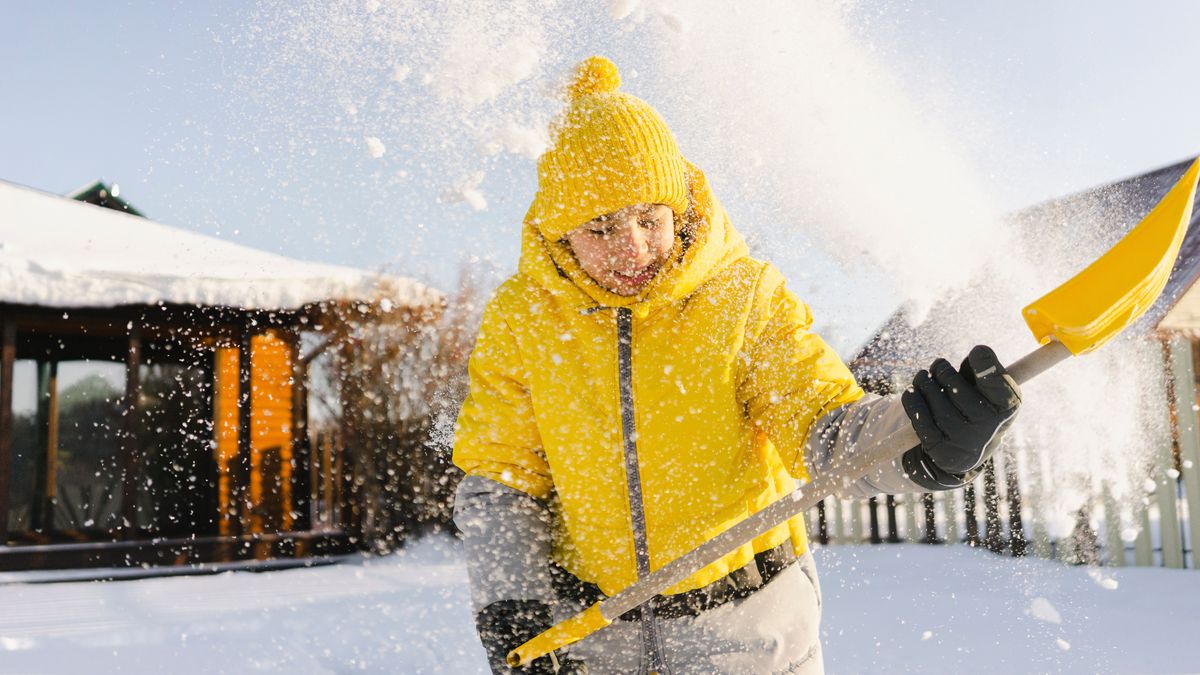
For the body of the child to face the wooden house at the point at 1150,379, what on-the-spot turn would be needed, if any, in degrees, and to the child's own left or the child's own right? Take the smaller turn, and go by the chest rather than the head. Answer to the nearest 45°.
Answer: approximately 135° to the child's own left

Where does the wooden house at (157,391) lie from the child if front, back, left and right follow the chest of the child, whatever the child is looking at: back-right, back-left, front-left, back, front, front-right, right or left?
back-right

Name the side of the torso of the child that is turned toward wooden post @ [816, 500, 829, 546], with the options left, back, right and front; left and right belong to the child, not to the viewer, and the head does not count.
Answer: back

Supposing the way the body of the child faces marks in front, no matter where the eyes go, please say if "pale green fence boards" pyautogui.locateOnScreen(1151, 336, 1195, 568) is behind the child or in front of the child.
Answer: behind

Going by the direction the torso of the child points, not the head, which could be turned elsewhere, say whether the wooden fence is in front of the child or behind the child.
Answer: behind

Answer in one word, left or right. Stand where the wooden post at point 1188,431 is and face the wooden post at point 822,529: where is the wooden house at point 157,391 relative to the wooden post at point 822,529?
left

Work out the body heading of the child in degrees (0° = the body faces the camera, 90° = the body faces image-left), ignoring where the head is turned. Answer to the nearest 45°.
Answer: approximately 0°

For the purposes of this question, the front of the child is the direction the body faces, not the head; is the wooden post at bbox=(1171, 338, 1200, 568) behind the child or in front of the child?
behind
